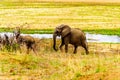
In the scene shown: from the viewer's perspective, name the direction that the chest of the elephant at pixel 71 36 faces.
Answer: to the viewer's left

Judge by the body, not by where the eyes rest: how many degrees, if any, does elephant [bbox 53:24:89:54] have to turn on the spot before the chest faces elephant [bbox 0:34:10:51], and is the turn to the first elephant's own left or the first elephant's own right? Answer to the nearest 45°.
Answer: approximately 45° to the first elephant's own left
